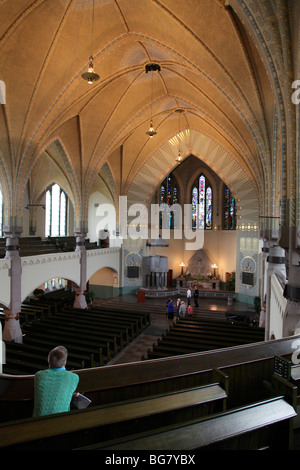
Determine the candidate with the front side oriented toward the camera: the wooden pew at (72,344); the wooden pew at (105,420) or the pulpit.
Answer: the pulpit

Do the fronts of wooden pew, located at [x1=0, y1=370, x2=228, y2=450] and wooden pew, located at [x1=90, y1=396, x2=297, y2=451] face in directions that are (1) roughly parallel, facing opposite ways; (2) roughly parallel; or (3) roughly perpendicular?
roughly parallel

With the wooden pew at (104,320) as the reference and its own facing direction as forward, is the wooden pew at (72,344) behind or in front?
behind

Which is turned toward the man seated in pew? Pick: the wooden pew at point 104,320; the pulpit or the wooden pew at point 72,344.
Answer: the pulpit

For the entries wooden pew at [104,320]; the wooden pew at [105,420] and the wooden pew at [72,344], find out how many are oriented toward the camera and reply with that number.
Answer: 0

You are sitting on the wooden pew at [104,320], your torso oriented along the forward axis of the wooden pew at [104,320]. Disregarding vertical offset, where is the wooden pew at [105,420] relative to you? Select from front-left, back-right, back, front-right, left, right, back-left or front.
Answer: back-right

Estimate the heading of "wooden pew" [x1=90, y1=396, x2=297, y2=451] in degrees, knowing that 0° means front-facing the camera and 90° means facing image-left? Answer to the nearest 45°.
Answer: approximately 135°

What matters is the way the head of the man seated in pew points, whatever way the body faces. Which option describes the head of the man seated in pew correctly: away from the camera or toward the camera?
away from the camera

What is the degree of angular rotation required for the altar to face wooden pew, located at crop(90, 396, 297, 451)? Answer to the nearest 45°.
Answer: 0° — it already faces it

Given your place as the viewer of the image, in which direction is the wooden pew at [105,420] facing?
facing away from the viewer and to the left of the viewer

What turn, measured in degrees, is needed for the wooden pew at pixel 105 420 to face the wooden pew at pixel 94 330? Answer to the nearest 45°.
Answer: approximately 45° to its right

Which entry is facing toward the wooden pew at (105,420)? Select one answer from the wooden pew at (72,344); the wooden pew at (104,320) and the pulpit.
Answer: the pulpit

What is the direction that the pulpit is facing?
toward the camera

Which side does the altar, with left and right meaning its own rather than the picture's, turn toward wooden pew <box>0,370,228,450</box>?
front

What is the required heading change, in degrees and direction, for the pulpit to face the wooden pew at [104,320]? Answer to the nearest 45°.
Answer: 0° — it already faces it
